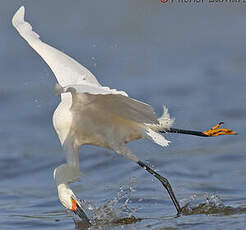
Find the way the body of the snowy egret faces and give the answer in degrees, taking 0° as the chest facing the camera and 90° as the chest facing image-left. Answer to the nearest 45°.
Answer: approximately 90°
